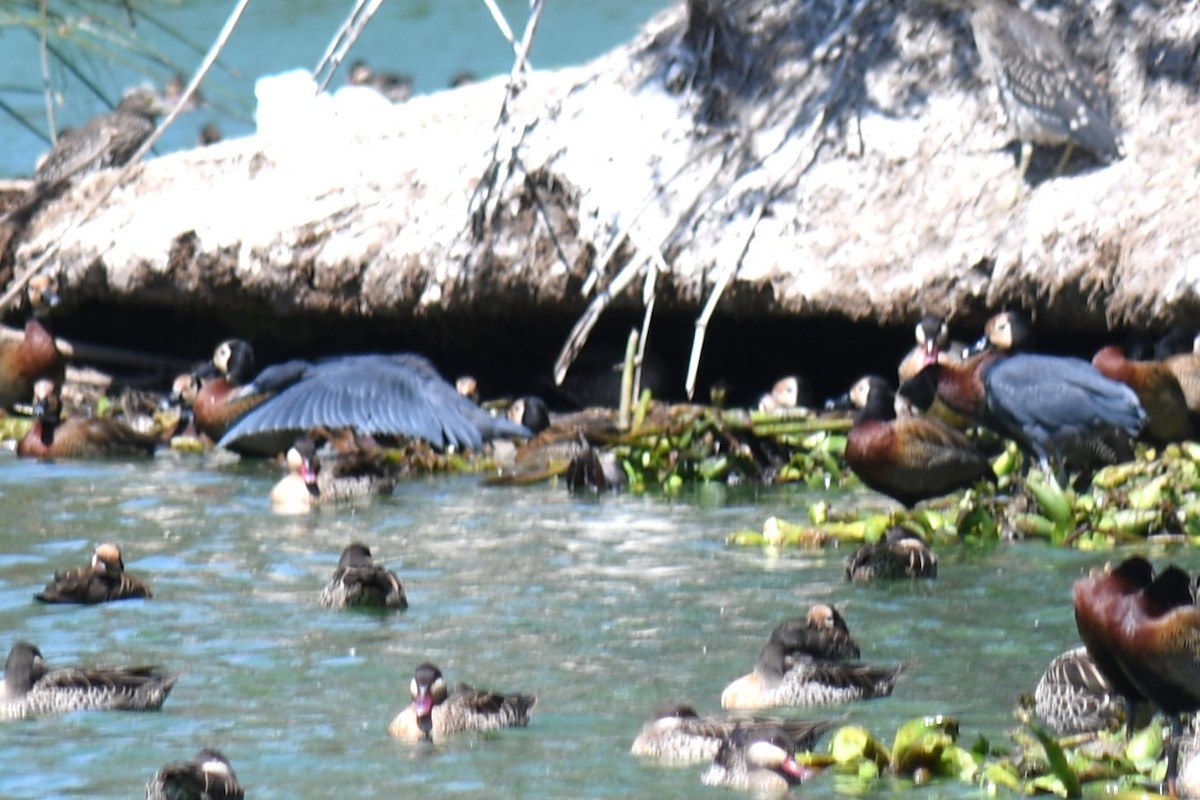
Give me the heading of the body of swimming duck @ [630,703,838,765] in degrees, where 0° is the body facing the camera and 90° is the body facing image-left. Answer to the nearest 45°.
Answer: approximately 90°

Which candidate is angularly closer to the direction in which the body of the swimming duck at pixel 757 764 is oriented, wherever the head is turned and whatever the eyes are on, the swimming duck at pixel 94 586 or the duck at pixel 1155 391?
the duck

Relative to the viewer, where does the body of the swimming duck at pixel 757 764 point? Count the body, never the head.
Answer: to the viewer's right

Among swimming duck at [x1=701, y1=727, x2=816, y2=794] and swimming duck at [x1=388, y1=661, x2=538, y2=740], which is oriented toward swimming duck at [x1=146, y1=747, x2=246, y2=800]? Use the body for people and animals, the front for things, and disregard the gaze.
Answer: swimming duck at [x1=388, y1=661, x2=538, y2=740]

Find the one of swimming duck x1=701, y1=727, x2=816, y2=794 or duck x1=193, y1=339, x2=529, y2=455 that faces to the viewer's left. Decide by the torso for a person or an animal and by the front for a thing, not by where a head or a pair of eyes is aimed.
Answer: the duck

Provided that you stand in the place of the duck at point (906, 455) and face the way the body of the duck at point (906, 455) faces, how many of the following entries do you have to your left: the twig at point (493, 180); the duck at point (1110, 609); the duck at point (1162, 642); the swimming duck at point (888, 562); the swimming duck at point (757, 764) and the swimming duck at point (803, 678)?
5

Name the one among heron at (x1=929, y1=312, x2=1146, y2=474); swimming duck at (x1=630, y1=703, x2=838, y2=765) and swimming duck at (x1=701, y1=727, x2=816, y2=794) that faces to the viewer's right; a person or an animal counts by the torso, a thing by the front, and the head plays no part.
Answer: swimming duck at (x1=701, y1=727, x2=816, y2=794)

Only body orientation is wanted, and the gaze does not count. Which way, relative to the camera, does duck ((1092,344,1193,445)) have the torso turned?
to the viewer's left
